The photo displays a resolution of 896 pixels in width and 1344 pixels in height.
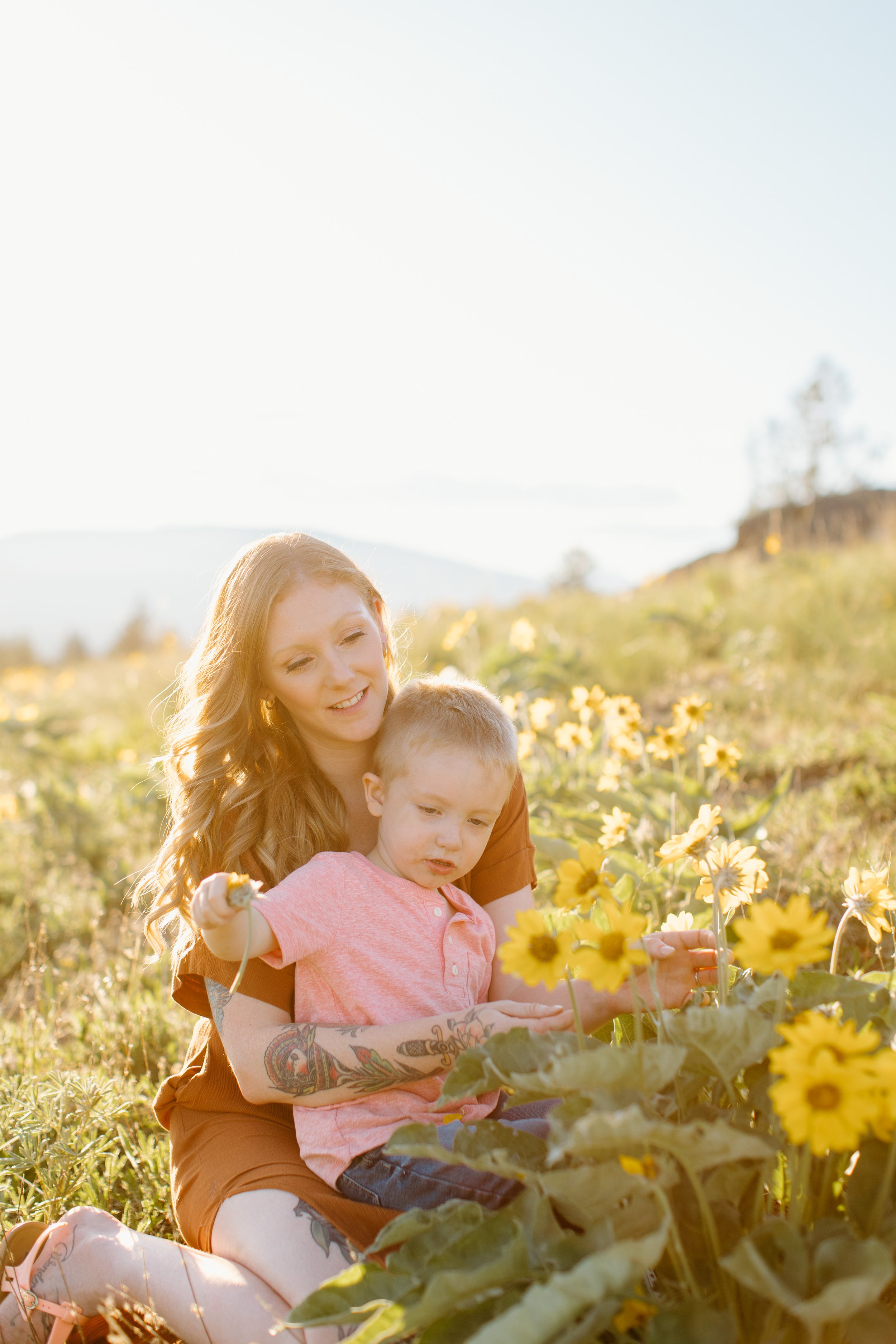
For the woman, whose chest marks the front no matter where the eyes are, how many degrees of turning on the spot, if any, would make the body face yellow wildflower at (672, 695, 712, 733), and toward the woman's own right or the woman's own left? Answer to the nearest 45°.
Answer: approximately 90° to the woman's own left

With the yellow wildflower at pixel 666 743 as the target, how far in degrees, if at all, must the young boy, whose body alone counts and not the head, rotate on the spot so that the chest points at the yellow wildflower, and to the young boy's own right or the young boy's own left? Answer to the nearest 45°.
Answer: approximately 90° to the young boy's own left

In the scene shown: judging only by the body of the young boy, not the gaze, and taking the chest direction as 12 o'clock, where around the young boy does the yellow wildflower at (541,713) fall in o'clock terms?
The yellow wildflower is roughly at 8 o'clock from the young boy.

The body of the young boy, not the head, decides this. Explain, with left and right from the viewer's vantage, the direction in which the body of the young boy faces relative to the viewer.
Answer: facing the viewer and to the right of the viewer

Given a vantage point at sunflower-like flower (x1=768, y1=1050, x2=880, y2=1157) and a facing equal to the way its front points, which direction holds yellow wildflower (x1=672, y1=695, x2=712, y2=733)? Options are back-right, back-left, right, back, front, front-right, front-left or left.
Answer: back

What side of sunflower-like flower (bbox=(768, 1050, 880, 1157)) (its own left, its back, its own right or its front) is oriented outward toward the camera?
front

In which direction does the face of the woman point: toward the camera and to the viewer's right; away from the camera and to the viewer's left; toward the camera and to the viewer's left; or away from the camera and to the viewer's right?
toward the camera and to the viewer's right

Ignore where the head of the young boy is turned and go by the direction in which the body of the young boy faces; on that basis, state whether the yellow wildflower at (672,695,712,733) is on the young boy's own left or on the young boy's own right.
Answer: on the young boy's own left
